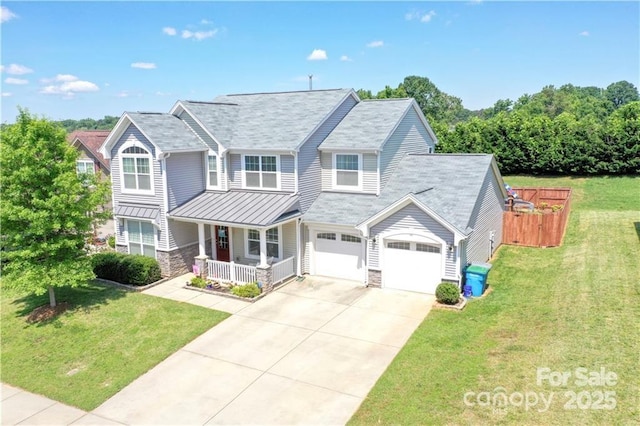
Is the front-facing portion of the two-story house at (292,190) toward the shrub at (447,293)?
no

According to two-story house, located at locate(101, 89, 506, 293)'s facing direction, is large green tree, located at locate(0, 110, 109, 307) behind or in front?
in front

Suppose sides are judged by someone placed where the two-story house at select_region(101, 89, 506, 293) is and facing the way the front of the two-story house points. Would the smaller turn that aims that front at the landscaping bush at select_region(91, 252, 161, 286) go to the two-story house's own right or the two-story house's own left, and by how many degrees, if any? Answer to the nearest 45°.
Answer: approximately 45° to the two-story house's own right

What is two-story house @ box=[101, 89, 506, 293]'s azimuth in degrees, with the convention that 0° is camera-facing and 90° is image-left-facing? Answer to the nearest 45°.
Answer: approximately 45°

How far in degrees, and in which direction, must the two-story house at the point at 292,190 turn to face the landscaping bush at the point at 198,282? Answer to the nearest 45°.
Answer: approximately 45° to its right

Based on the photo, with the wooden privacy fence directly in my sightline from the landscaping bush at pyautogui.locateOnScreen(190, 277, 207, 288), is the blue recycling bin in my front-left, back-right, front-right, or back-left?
front-right

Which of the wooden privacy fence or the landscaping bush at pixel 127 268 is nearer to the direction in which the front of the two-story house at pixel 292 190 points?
the landscaping bush
